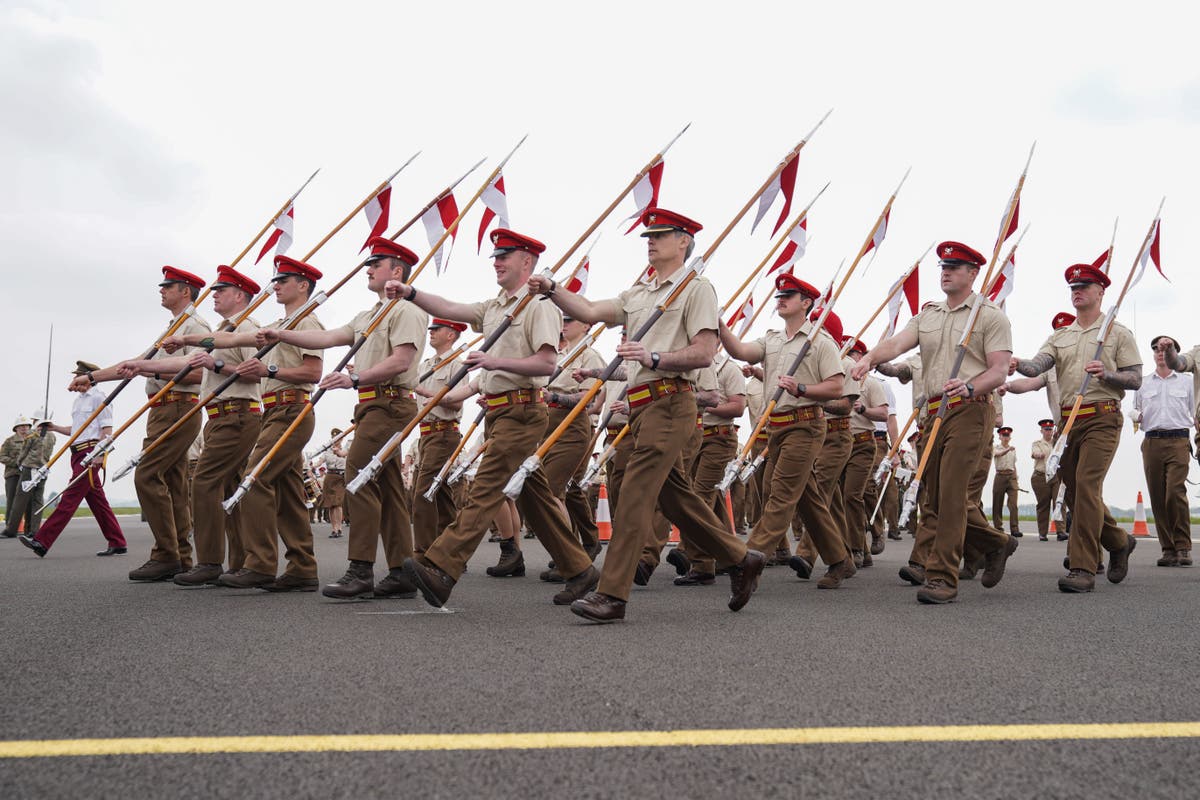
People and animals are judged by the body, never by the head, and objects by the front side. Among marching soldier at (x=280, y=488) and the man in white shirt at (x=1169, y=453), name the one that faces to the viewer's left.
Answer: the marching soldier

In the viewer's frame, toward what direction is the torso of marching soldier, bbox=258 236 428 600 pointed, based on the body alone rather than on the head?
to the viewer's left

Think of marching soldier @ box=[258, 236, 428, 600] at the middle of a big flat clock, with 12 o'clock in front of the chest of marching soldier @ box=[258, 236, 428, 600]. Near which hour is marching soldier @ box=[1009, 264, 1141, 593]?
marching soldier @ box=[1009, 264, 1141, 593] is roughly at 6 o'clock from marching soldier @ box=[258, 236, 428, 600].

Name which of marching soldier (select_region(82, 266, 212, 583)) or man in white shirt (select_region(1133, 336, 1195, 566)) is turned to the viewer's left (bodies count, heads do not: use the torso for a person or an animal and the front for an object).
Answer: the marching soldier

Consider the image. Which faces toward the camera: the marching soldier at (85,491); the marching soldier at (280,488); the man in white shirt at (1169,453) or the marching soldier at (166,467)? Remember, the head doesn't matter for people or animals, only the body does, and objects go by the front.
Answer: the man in white shirt

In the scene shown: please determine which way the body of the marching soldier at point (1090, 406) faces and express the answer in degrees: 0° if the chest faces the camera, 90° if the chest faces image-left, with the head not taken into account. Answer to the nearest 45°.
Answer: approximately 45°

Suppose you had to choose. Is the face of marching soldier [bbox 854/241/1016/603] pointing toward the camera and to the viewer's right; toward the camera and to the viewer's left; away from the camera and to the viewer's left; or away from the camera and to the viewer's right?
toward the camera and to the viewer's left

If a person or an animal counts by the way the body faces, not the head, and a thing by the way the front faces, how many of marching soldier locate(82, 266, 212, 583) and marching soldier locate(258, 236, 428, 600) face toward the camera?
0

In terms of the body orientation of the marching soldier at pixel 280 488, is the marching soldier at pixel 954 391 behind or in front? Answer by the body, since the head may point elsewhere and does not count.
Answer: behind

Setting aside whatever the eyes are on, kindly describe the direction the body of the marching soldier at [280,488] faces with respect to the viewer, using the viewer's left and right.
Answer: facing to the left of the viewer
